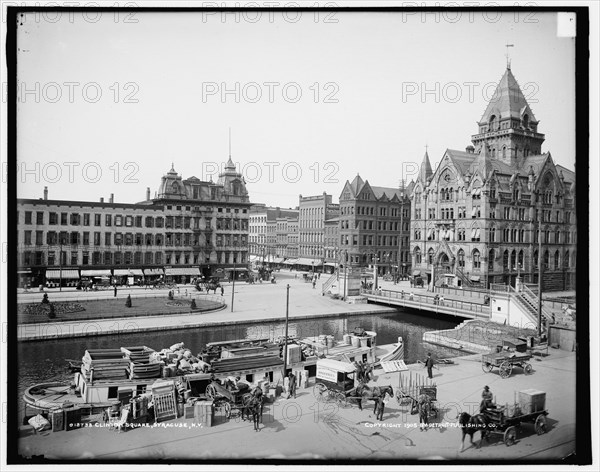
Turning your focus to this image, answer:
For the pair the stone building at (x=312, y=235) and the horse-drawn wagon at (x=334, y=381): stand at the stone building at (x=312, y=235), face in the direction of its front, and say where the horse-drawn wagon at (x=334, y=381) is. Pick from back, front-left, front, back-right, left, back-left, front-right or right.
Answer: front

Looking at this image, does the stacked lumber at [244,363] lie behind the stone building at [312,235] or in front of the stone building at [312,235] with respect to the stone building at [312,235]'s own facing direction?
in front

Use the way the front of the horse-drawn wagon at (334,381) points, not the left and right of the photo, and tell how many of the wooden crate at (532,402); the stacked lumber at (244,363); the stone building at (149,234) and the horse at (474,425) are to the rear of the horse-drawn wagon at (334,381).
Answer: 2

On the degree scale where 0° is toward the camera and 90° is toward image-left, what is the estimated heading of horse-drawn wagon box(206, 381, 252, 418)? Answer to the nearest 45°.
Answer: approximately 315°

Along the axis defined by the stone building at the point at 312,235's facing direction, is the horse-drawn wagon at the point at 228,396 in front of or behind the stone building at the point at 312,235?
in front

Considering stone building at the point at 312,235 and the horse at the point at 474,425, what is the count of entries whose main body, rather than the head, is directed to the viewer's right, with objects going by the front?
0

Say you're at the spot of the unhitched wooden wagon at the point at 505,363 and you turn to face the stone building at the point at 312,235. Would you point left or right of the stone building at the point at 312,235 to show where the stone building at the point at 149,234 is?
left

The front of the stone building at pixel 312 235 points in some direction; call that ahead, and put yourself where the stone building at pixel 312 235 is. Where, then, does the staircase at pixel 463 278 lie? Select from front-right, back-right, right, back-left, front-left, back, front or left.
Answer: front-left

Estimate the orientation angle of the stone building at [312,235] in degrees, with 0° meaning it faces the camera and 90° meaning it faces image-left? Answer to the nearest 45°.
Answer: approximately 0°

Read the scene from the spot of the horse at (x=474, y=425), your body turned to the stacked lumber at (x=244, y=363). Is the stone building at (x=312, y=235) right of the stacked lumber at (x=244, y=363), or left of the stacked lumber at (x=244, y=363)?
right

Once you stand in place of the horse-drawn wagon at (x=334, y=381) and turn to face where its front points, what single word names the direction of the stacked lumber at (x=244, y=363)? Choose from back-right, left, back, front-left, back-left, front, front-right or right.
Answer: back

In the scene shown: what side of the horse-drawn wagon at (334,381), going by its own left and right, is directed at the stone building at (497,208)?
left

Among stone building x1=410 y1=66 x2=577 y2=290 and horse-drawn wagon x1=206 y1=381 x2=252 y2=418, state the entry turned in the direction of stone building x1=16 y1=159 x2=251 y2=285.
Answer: stone building x1=410 y1=66 x2=577 y2=290

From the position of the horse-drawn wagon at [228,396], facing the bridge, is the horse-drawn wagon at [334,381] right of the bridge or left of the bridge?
right
